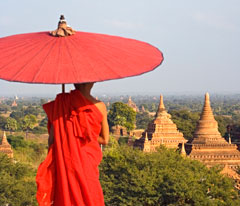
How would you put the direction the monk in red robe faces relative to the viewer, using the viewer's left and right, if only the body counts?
facing away from the viewer

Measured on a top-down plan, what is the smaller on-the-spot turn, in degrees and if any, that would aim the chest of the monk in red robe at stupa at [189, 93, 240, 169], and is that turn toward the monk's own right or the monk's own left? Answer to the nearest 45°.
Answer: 0° — they already face it

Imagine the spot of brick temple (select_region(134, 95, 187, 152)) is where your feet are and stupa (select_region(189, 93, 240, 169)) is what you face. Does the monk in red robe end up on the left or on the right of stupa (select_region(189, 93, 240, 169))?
right
